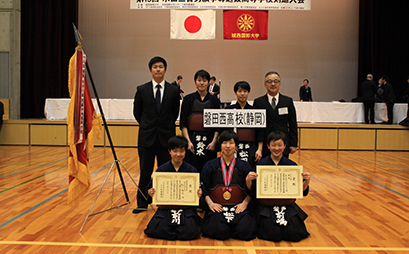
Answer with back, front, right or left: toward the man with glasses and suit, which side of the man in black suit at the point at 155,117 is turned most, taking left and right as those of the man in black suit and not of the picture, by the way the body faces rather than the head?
left

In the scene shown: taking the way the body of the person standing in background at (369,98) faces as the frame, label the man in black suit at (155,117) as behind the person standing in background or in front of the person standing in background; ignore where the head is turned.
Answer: behind

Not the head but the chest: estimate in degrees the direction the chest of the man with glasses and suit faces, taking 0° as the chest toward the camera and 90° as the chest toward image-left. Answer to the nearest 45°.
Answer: approximately 0°

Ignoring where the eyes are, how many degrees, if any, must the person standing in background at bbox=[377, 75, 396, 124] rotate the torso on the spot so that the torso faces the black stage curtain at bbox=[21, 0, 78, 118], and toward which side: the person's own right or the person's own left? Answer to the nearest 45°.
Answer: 0° — they already face it

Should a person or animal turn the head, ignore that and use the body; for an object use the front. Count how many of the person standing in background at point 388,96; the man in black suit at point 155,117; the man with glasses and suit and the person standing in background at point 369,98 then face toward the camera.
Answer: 2

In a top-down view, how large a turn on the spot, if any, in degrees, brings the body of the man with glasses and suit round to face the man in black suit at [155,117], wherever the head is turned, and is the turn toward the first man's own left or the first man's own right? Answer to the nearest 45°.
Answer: approximately 90° to the first man's own right

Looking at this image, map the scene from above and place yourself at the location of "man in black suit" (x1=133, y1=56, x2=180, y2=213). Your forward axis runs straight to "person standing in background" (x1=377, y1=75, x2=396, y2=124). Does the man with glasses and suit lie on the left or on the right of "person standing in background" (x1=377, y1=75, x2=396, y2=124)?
right

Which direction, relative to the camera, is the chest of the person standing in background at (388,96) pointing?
to the viewer's left

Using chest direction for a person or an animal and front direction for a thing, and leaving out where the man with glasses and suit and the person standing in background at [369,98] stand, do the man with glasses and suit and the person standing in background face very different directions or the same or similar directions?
very different directions
